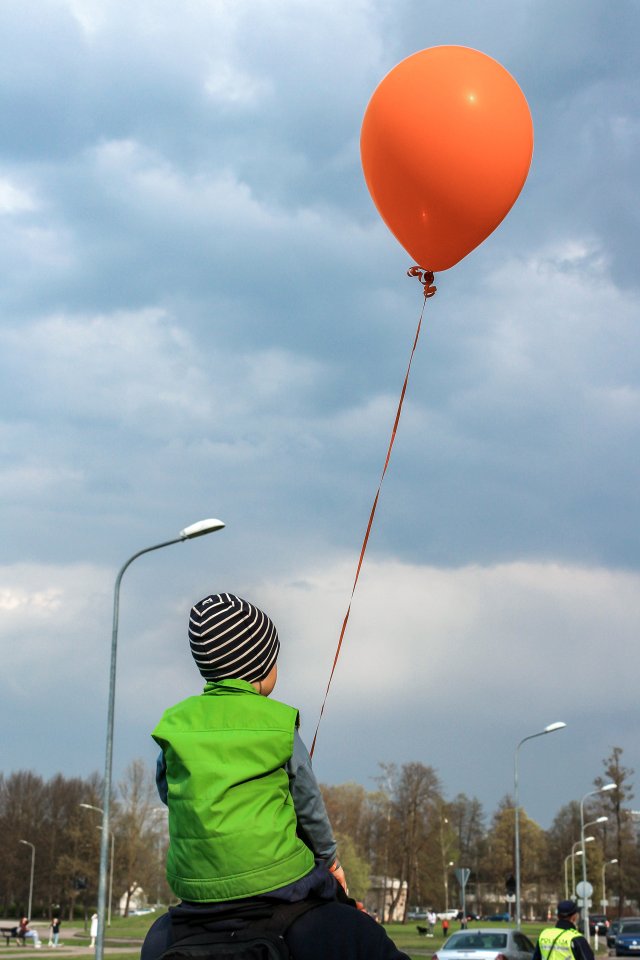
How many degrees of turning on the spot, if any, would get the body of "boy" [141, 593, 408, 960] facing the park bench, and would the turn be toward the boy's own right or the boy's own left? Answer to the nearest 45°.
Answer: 0° — they already face it

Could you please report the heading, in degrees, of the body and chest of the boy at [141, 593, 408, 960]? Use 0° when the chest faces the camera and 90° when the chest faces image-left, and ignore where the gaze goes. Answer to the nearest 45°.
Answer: approximately 180°

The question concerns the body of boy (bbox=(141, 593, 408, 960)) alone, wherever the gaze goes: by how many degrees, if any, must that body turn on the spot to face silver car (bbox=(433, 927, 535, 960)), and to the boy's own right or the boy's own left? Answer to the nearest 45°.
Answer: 0° — they already face it

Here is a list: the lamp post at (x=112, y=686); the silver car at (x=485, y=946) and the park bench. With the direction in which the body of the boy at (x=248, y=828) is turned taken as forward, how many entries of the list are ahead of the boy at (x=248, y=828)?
3

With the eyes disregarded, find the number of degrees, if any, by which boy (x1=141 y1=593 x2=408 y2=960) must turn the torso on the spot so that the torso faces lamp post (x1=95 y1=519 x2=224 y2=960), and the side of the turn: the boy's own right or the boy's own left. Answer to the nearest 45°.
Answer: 0° — they already face it

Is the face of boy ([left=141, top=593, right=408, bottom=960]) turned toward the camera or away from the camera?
away from the camera
